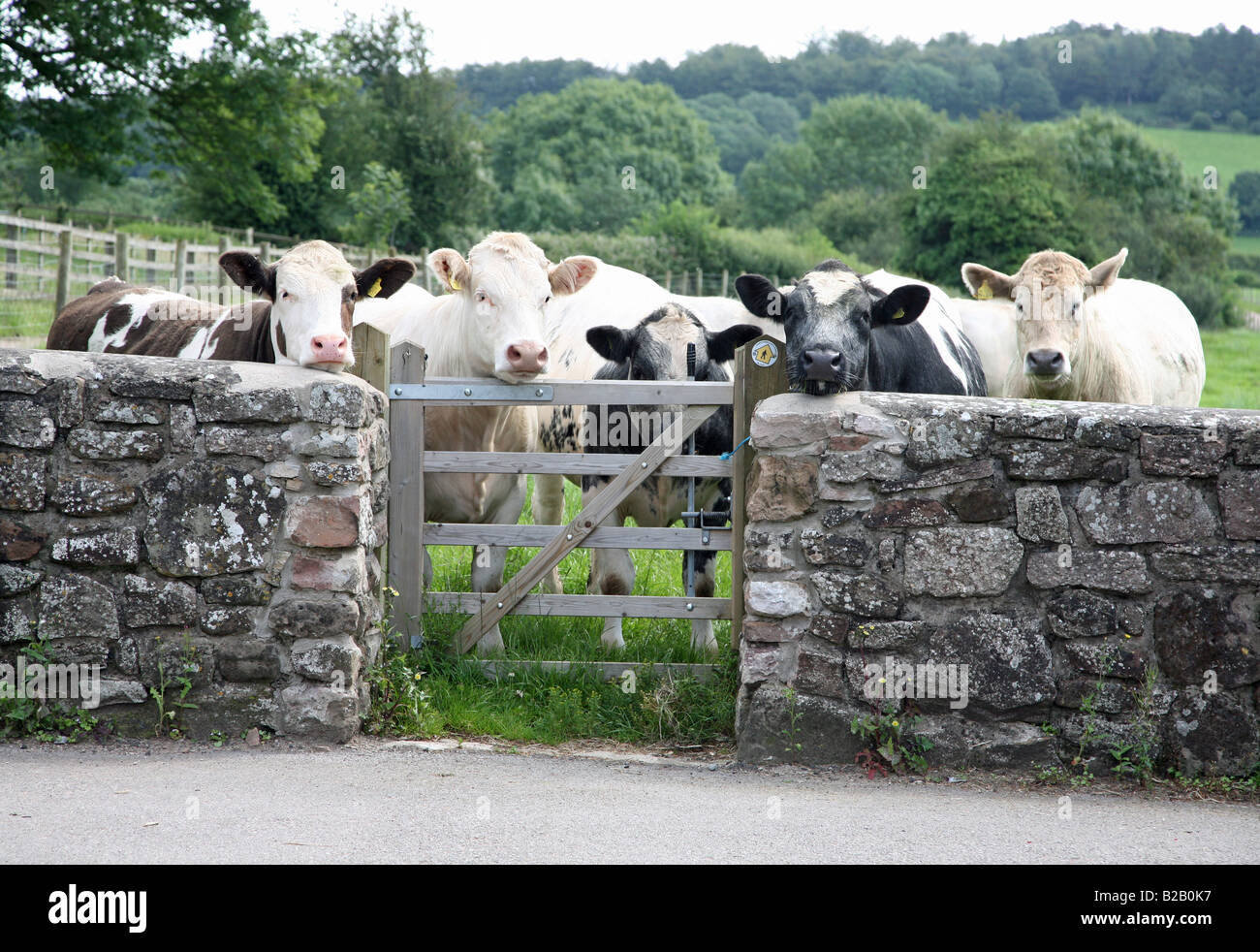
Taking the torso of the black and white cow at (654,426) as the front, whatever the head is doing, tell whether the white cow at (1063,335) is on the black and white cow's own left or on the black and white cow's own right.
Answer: on the black and white cow's own left

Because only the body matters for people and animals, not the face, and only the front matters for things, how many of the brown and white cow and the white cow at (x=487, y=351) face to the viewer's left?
0

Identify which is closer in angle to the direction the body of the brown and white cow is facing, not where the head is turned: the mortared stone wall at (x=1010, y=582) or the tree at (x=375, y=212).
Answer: the mortared stone wall

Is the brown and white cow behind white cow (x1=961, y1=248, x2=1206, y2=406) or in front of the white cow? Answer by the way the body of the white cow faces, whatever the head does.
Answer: in front

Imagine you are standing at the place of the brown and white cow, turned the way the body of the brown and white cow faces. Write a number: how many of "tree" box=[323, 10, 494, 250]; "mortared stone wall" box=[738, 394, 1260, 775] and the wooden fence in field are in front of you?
1

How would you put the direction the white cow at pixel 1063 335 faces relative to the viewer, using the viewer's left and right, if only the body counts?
facing the viewer and to the left of the viewer

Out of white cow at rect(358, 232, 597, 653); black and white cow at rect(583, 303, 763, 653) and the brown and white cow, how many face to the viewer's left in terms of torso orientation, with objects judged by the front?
0

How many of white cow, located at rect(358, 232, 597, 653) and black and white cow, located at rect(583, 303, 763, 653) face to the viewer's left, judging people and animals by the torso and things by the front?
0

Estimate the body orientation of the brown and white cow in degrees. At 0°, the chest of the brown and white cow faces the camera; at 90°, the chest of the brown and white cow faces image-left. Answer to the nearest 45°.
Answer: approximately 315°

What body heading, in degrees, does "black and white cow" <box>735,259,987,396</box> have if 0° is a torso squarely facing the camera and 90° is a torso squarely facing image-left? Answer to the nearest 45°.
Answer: approximately 45°

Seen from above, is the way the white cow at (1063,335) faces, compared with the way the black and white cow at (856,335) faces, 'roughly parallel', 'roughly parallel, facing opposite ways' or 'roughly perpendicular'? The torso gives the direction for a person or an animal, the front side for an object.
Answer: roughly parallel

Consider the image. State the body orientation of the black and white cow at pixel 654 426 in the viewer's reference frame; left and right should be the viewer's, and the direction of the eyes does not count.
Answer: facing the viewer
